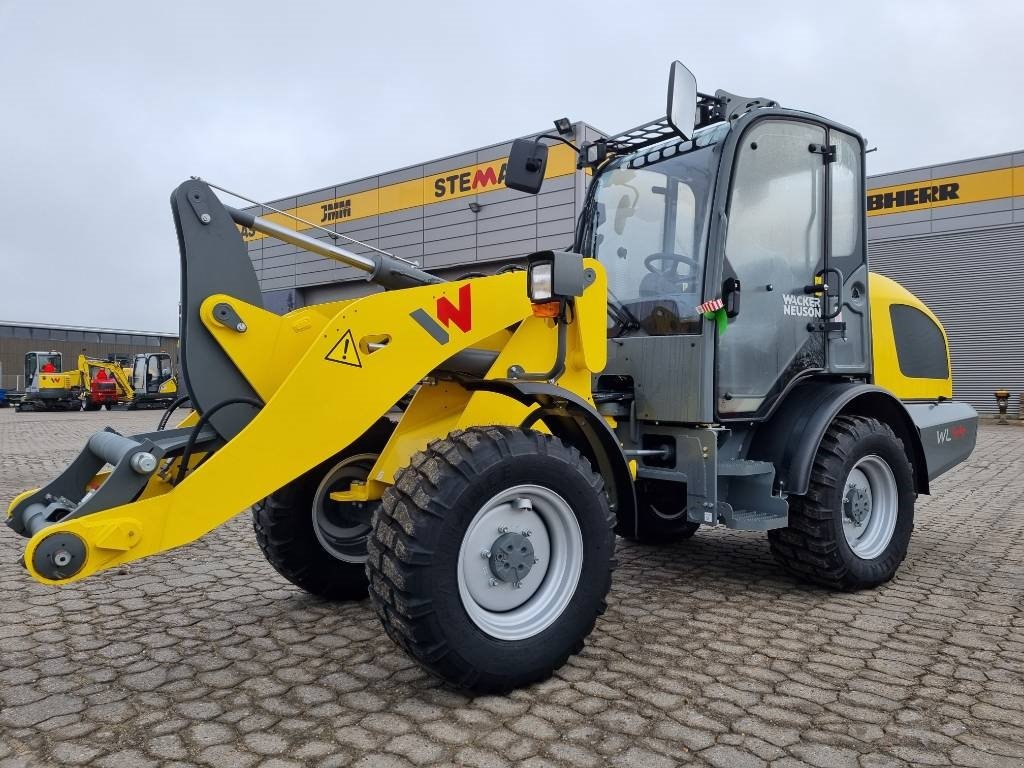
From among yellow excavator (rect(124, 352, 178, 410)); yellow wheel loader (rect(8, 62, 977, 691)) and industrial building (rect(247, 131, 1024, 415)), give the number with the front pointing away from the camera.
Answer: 0

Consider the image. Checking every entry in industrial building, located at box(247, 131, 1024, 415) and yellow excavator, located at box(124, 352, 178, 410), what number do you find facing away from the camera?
0

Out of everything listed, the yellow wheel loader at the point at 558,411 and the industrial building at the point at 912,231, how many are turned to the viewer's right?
0

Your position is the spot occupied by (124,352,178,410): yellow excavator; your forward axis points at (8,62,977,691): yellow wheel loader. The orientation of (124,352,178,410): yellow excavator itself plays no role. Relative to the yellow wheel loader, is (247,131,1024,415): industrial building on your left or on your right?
left

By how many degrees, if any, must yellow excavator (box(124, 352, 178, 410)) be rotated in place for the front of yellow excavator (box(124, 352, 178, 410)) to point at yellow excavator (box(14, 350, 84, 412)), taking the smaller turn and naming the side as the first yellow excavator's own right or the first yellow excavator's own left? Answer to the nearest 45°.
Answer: approximately 45° to the first yellow excavator's own right

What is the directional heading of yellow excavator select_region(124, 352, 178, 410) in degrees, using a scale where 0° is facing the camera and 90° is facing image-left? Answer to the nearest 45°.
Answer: approximately 45°

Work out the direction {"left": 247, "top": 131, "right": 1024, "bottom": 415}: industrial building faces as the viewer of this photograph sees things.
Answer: facing the viewer and to the left of the viewer

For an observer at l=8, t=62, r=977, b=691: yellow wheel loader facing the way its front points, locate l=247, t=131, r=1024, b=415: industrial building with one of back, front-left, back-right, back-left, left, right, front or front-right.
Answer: back
